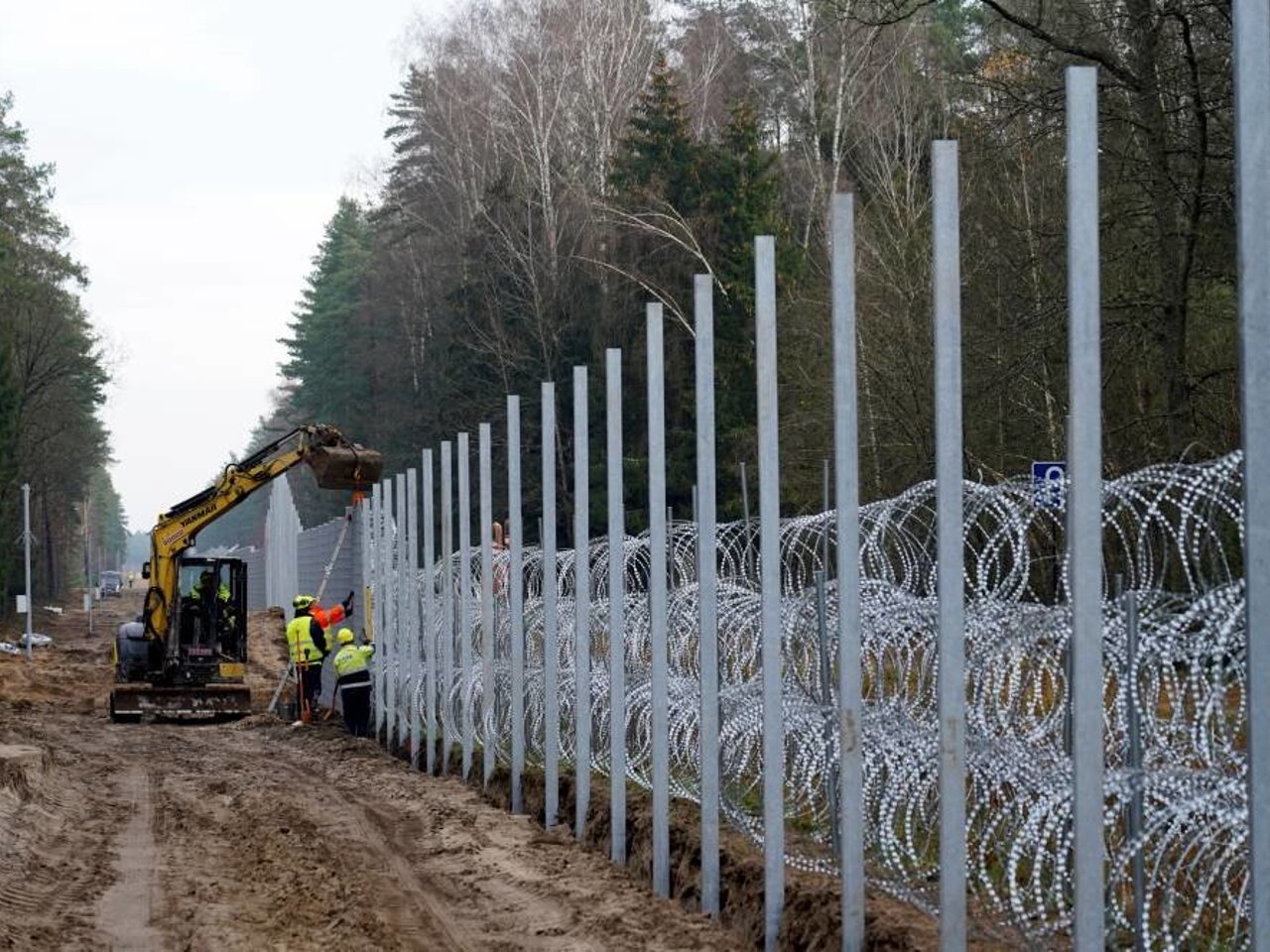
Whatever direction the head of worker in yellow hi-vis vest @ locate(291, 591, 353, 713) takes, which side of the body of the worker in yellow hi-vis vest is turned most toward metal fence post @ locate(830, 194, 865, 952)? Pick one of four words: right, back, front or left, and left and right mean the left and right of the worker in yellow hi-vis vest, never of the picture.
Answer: right

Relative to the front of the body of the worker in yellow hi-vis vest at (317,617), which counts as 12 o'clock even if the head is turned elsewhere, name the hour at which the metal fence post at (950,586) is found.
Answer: The metal fence post is roughly at 3 o'clock from the worker in yellow hi-vis vest.

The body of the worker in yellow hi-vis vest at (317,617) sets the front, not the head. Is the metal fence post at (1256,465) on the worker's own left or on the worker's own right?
on the worker's own right

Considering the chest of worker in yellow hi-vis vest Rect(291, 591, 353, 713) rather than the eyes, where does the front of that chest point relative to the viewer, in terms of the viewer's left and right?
facing to the right of the viewer

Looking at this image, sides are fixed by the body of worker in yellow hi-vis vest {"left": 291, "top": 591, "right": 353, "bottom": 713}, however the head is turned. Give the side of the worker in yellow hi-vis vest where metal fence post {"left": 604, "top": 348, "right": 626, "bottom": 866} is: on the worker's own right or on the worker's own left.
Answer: on the worker's own right

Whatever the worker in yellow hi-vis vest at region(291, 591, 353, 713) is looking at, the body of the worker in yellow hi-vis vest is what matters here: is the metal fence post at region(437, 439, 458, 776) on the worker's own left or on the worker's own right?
on the worker's own right

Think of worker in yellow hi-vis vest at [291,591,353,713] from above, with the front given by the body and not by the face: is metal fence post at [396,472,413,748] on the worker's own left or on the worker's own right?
on the worker's own right
